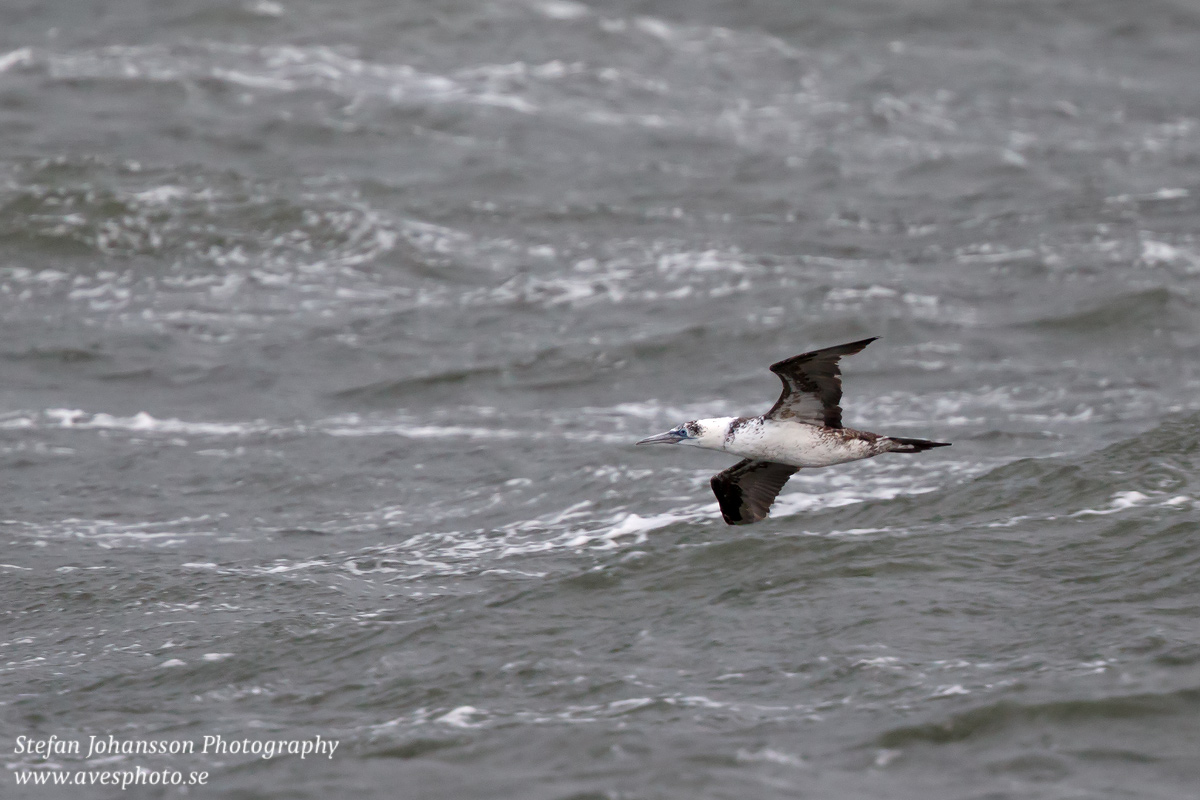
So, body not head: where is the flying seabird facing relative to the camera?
to the viewer's left
